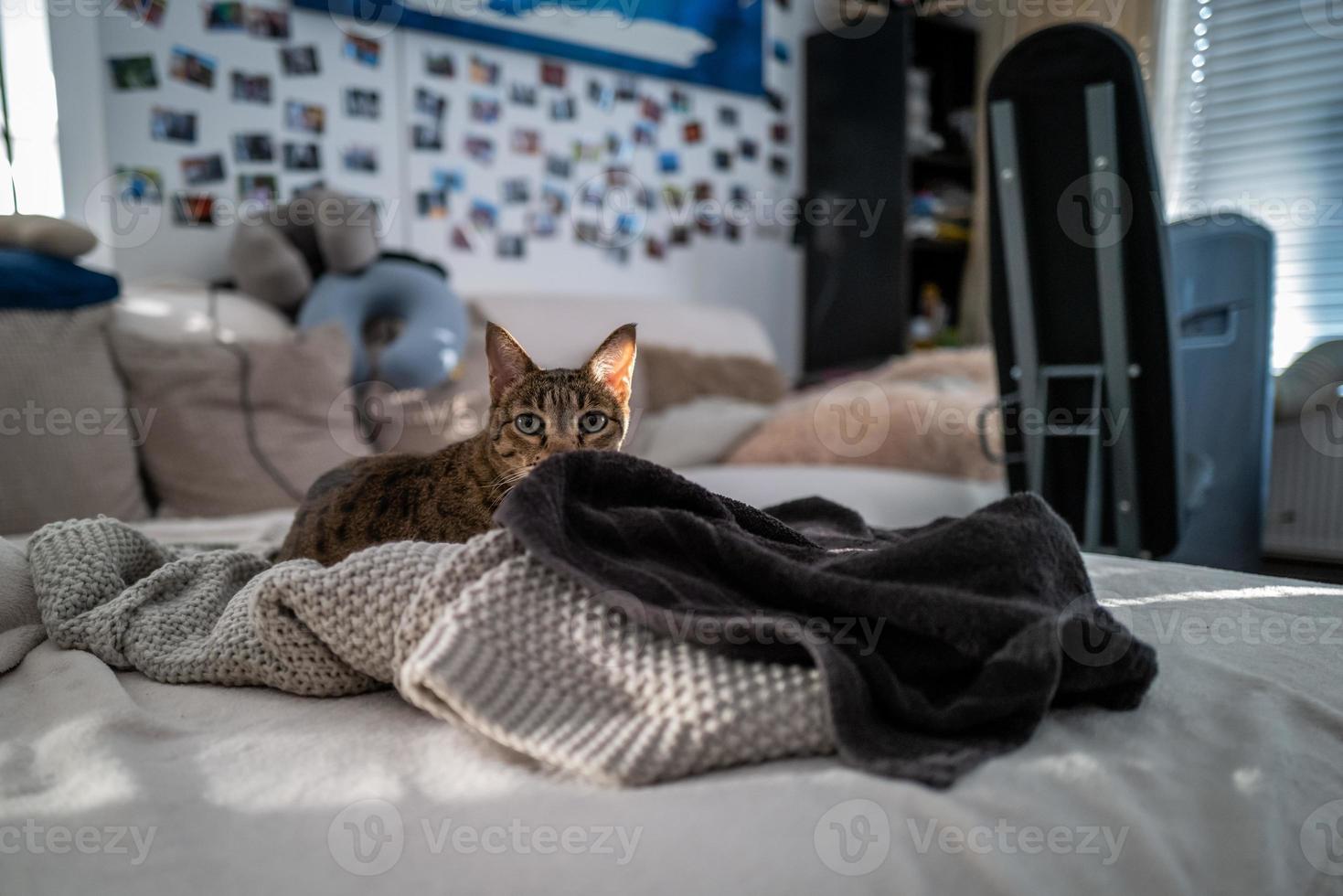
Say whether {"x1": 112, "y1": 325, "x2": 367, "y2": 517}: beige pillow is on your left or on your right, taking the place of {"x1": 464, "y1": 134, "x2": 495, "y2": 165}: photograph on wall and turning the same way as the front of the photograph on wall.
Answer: on your right

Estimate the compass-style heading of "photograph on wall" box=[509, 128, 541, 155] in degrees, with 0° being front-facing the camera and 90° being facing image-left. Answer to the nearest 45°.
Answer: approximately 0°

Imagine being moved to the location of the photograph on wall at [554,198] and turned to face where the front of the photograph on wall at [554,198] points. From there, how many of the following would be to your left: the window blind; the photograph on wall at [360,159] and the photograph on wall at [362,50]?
1

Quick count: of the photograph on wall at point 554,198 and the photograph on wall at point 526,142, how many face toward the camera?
2

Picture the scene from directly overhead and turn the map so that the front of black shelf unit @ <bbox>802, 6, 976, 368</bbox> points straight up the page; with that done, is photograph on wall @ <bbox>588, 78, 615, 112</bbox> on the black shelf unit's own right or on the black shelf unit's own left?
on the black shelf unit's own right

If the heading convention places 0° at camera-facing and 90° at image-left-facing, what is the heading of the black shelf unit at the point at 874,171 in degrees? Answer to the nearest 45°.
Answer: approximately 315°
